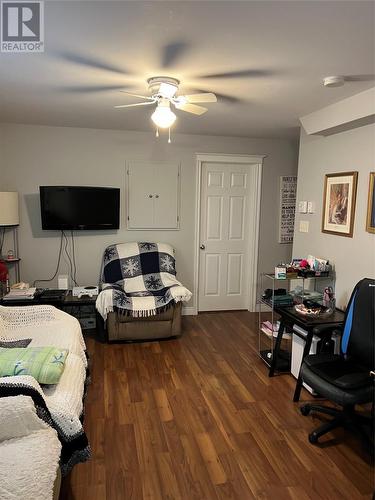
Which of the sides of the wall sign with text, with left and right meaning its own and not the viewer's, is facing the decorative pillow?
front

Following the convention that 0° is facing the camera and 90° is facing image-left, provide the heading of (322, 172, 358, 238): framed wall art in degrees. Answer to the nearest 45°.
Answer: approximately 45°

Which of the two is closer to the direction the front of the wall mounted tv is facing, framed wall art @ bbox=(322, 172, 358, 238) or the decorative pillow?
the decorative pillow

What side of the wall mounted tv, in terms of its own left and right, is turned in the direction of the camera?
front

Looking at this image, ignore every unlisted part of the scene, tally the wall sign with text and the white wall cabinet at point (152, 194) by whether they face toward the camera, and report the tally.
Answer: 2

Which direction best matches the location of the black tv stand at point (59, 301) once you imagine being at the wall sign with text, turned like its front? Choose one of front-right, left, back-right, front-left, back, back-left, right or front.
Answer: front-right

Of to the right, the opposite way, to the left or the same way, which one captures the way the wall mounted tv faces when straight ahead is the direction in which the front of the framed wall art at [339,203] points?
to the left

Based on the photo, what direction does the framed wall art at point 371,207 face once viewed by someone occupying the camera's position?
facing the viewer and to the left of the viewer

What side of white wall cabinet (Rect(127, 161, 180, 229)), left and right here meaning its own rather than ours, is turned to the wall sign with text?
left

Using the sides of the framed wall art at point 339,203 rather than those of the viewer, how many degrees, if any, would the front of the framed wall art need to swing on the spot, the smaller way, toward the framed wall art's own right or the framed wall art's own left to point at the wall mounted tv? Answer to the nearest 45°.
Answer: approximately 45° to the framed wall art's own right

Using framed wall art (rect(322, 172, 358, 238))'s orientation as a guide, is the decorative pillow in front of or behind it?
in front

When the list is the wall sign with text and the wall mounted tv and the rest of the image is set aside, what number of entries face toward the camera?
2

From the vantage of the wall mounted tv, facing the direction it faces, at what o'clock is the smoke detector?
The smoke detector is roughly at 11 o'clock from the wall mounted tv.

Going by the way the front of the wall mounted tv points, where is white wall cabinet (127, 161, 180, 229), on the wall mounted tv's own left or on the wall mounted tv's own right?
on the wall mounted tv's own left

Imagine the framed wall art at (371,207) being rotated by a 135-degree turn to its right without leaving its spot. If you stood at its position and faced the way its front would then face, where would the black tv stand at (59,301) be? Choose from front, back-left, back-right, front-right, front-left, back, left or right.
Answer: left
